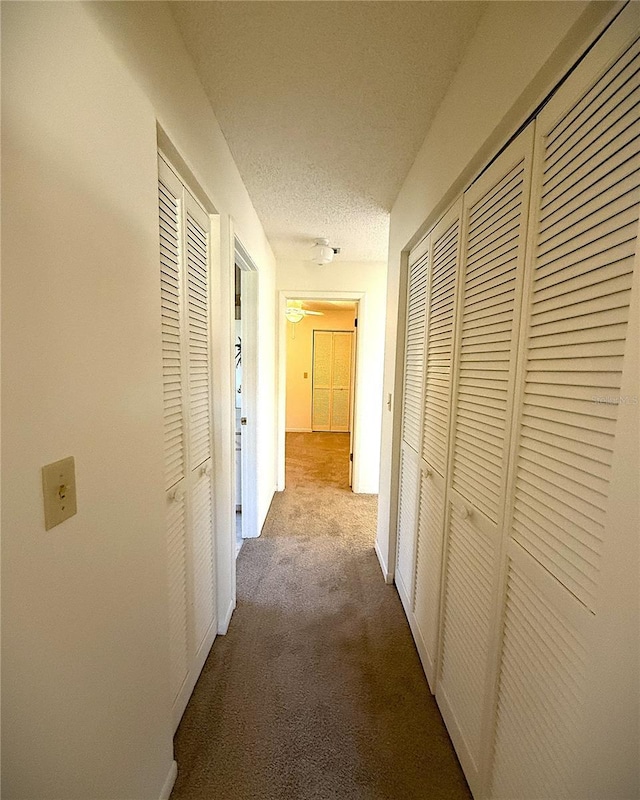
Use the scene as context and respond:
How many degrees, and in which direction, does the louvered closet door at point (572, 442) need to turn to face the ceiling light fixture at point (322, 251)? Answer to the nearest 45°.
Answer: approximately 90° to its right

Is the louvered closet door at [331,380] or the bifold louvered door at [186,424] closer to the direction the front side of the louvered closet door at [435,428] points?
the bifold louvered door

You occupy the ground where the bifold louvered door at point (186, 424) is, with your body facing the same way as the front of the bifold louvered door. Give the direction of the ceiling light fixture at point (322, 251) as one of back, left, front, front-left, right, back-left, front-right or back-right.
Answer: front-left

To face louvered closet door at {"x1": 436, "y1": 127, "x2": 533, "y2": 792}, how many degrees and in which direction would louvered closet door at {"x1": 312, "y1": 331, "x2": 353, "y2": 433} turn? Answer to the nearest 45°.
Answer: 0° — it already faces it

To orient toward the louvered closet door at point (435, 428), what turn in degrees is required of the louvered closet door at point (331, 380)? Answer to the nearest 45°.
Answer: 0° — it already faces it

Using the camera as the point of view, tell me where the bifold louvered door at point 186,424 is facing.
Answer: facing to the right of the viewer

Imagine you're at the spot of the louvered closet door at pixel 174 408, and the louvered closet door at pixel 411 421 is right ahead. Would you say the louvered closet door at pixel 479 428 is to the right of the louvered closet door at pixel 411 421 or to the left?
right

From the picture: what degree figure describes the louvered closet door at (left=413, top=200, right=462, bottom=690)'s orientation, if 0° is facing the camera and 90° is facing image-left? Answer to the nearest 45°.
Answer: approximately 90°

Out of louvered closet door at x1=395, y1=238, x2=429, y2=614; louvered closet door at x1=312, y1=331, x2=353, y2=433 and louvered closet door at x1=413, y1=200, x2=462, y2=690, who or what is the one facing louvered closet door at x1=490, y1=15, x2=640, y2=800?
louvered closet door at x1=312, y1=331, x2=353, y2=433

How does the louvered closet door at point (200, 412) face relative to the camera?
to the viewer's right

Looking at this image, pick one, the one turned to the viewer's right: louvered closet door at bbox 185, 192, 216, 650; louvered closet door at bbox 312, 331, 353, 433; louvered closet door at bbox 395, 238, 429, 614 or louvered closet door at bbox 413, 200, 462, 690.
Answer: louvered closet door at bbox 185, 192, 216, 650

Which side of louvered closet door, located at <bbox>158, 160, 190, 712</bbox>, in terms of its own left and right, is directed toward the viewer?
right

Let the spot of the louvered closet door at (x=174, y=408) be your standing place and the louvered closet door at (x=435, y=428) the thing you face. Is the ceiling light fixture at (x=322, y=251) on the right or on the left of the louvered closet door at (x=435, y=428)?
left
